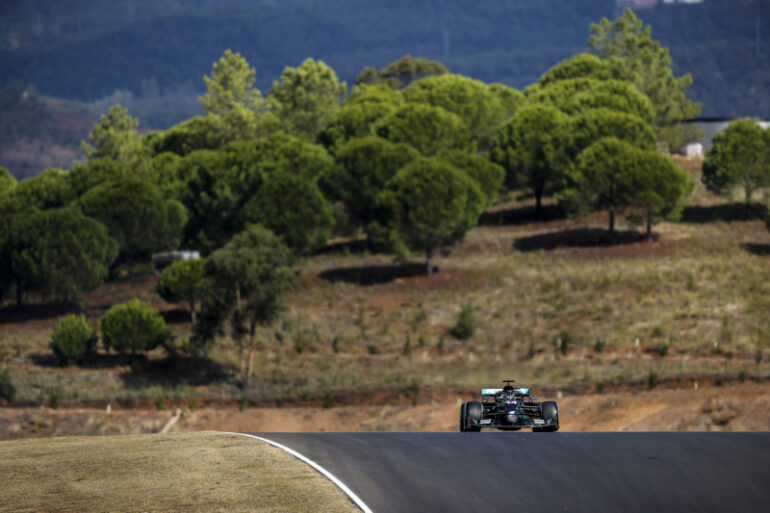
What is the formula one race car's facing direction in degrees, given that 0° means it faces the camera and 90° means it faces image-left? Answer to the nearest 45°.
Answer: approximately 0°
